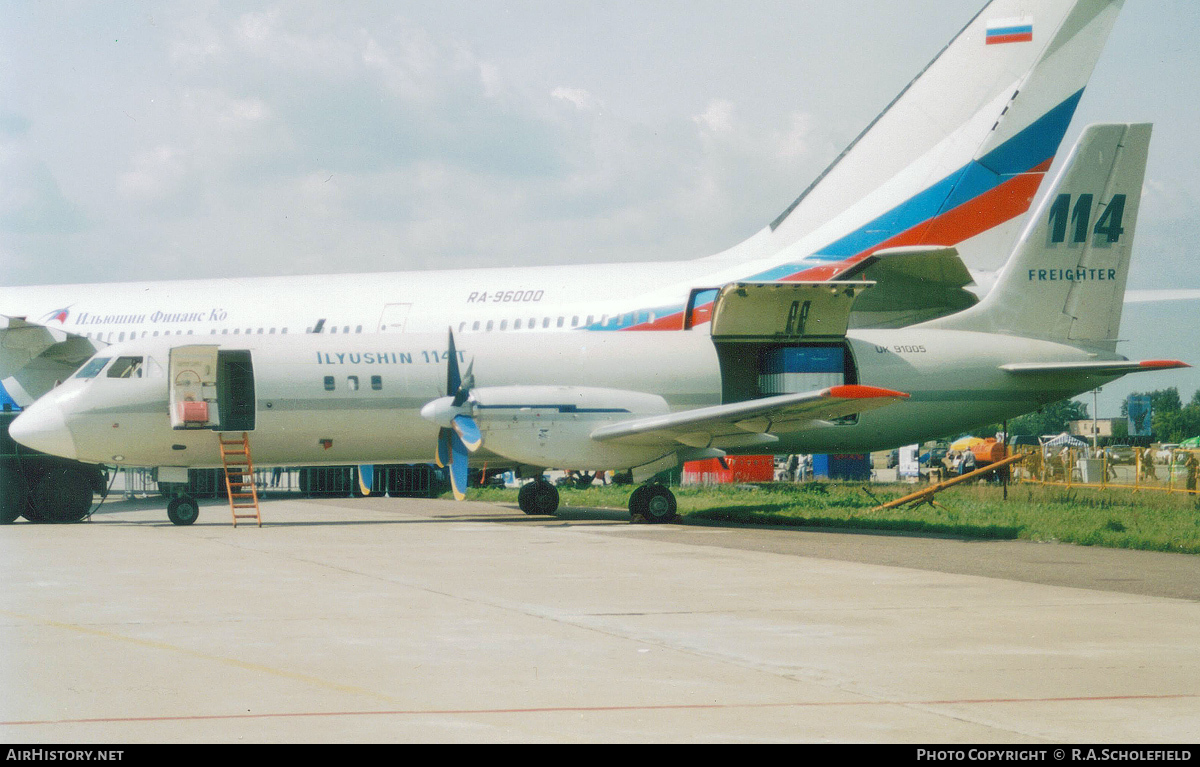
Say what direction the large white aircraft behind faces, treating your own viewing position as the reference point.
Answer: facing to the left of the viewer

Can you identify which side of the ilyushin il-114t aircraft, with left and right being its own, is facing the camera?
left

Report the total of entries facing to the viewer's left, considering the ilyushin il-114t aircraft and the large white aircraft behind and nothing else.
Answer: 2

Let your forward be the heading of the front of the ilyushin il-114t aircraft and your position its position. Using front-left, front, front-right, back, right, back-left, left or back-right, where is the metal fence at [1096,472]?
back-right

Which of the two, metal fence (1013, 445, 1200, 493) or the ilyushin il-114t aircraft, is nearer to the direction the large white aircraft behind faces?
the ilyushin il-114t aircraft
